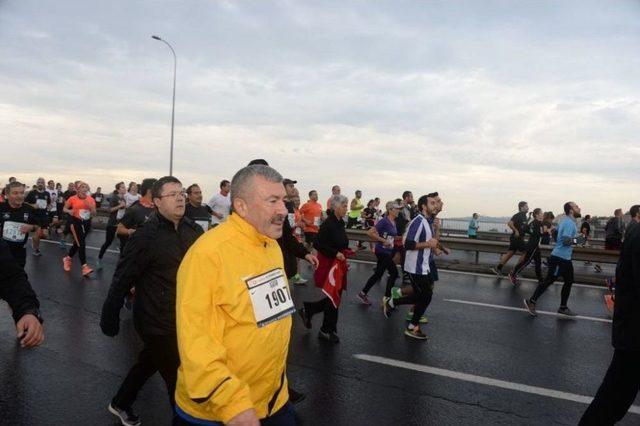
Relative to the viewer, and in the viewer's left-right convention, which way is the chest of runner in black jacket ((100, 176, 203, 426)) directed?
facing the viewer and to the right of the viewer

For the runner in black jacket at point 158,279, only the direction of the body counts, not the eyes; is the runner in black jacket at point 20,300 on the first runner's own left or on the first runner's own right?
on the first runner's own right

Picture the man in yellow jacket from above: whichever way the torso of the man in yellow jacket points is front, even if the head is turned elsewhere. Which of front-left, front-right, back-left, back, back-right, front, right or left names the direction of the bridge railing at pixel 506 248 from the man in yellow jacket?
left

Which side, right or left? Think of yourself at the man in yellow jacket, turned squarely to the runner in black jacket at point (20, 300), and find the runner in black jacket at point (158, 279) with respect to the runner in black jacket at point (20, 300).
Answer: right

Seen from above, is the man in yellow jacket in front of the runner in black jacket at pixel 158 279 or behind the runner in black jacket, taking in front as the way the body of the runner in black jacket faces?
in front

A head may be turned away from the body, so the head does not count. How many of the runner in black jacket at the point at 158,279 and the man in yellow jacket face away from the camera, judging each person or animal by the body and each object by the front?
0
